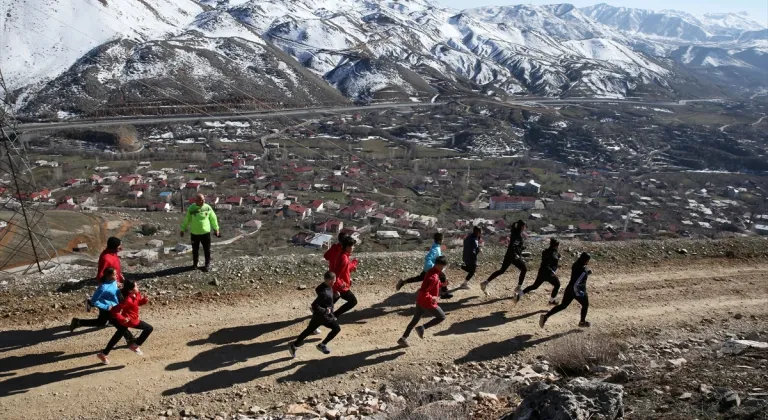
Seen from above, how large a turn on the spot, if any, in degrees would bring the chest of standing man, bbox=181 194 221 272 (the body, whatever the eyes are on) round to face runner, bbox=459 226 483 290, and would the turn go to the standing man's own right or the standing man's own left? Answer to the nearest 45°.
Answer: approximately 90° to the standing man's own left
